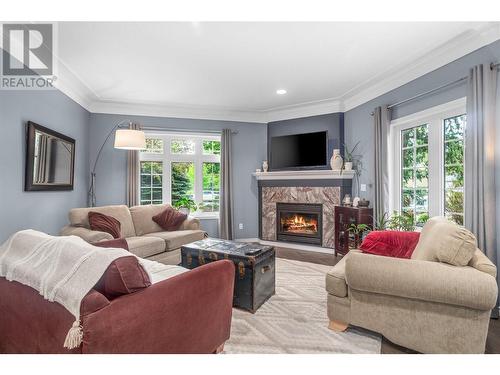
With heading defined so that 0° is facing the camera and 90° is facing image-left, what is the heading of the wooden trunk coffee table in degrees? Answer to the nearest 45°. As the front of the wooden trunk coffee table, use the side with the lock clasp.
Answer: approximately 45°

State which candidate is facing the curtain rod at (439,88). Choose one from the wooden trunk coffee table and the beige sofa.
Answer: the beige sofa

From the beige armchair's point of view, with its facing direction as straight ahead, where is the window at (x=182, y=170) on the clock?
The window is roughly at 1 o'clock from the beige armchair.

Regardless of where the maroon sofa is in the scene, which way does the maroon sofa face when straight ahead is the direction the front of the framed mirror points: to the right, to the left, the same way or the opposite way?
to the left

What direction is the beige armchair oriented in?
to the viewer's left

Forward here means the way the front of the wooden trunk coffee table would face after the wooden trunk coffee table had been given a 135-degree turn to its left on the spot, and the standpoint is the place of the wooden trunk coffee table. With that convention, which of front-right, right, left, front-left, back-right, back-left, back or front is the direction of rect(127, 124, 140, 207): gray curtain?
back-left

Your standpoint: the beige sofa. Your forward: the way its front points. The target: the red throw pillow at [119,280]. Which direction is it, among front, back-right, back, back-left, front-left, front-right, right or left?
front-right

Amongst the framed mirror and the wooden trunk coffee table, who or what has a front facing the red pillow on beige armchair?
the framed mirror

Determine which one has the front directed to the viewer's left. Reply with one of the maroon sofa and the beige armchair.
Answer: the beige armchair

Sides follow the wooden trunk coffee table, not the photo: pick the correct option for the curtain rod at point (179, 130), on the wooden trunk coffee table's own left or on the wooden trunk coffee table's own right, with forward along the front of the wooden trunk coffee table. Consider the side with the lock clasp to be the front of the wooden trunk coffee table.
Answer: on the wooden trunk coffee table's own right

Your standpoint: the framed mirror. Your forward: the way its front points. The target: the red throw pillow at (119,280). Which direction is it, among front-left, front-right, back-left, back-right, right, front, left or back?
front-right

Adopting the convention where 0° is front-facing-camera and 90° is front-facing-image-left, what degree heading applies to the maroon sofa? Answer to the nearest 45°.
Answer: approximately 225°
